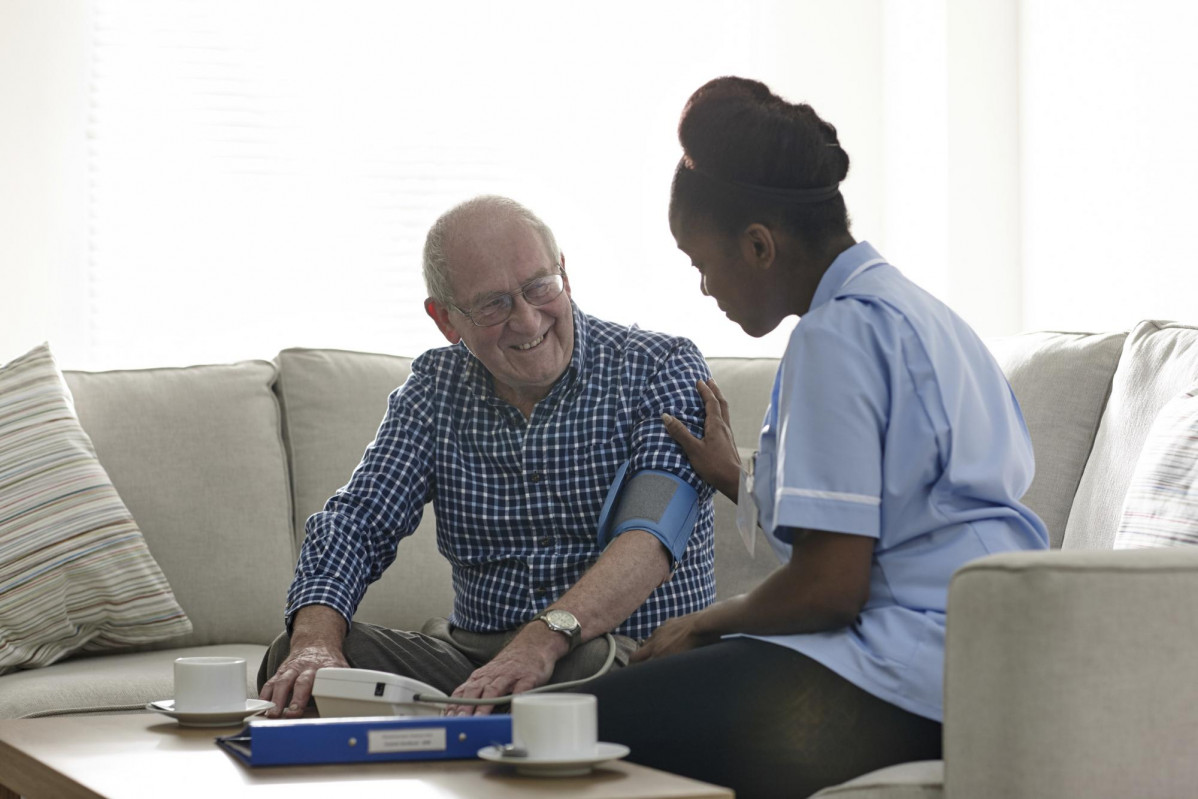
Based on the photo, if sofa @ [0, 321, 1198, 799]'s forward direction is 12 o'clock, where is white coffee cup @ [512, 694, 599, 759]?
The white coffee cup is roughly at 1 o'clock from the sofa.

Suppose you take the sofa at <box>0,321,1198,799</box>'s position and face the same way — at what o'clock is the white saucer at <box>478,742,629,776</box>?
The white saucer is roughly at 1 o'clock from the sofa.

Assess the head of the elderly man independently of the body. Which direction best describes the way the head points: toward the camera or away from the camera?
toward the camera

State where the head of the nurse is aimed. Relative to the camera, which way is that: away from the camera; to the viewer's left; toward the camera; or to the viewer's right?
to the viewer's left
